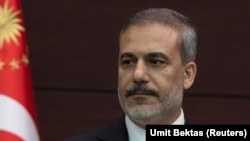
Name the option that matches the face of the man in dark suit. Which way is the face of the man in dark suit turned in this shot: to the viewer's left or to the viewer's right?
to the viewer's left

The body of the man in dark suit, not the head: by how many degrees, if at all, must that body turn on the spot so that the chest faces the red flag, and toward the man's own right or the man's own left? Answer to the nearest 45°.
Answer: approximately 90° to the man's own right

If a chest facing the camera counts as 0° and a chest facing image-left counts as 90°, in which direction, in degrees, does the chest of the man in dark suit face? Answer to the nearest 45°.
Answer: approximately 45°
